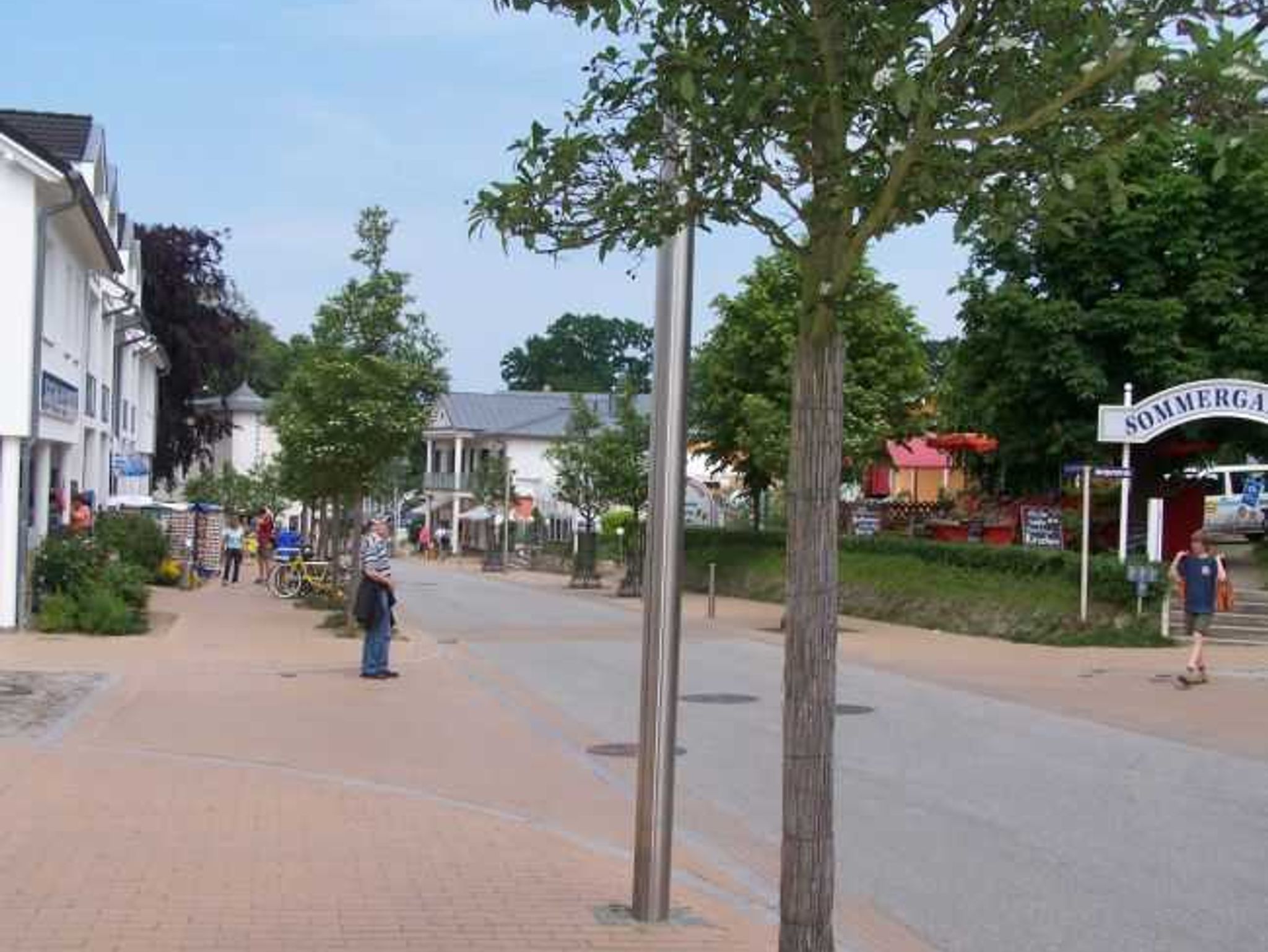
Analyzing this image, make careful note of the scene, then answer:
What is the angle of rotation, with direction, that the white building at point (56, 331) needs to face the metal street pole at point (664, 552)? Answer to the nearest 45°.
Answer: approximately 90° to its right

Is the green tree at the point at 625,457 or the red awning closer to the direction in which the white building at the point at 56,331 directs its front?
the red awning

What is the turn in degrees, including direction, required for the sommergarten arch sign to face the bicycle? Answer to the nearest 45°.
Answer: approximately 90° to its right

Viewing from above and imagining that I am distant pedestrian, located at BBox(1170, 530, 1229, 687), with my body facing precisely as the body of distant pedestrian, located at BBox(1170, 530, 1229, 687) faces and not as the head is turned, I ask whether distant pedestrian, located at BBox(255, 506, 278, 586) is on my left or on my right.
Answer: on my right

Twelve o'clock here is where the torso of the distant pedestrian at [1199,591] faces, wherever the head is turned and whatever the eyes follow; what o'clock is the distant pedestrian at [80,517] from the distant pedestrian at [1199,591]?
the distant pedestrian at [80,517] is roughly at 3 o'clock from the distant pedestrian at [1199,591].

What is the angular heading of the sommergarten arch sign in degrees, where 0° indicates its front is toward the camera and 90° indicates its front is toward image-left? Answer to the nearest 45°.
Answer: approximately 0°

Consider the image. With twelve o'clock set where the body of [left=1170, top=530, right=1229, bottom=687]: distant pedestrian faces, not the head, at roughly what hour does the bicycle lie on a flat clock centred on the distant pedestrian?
The bicycle is roughly at 4 o'clock from the distant pedestrian.

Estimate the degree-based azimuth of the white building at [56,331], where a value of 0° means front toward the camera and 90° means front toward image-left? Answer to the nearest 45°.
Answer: approximately 270°

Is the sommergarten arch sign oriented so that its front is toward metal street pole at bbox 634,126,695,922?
yes

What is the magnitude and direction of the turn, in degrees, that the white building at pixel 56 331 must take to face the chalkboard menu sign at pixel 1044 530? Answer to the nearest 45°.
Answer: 0° — it already faces it
